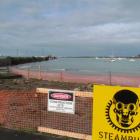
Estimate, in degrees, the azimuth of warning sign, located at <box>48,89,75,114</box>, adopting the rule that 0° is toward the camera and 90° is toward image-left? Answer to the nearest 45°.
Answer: approximately 0°
